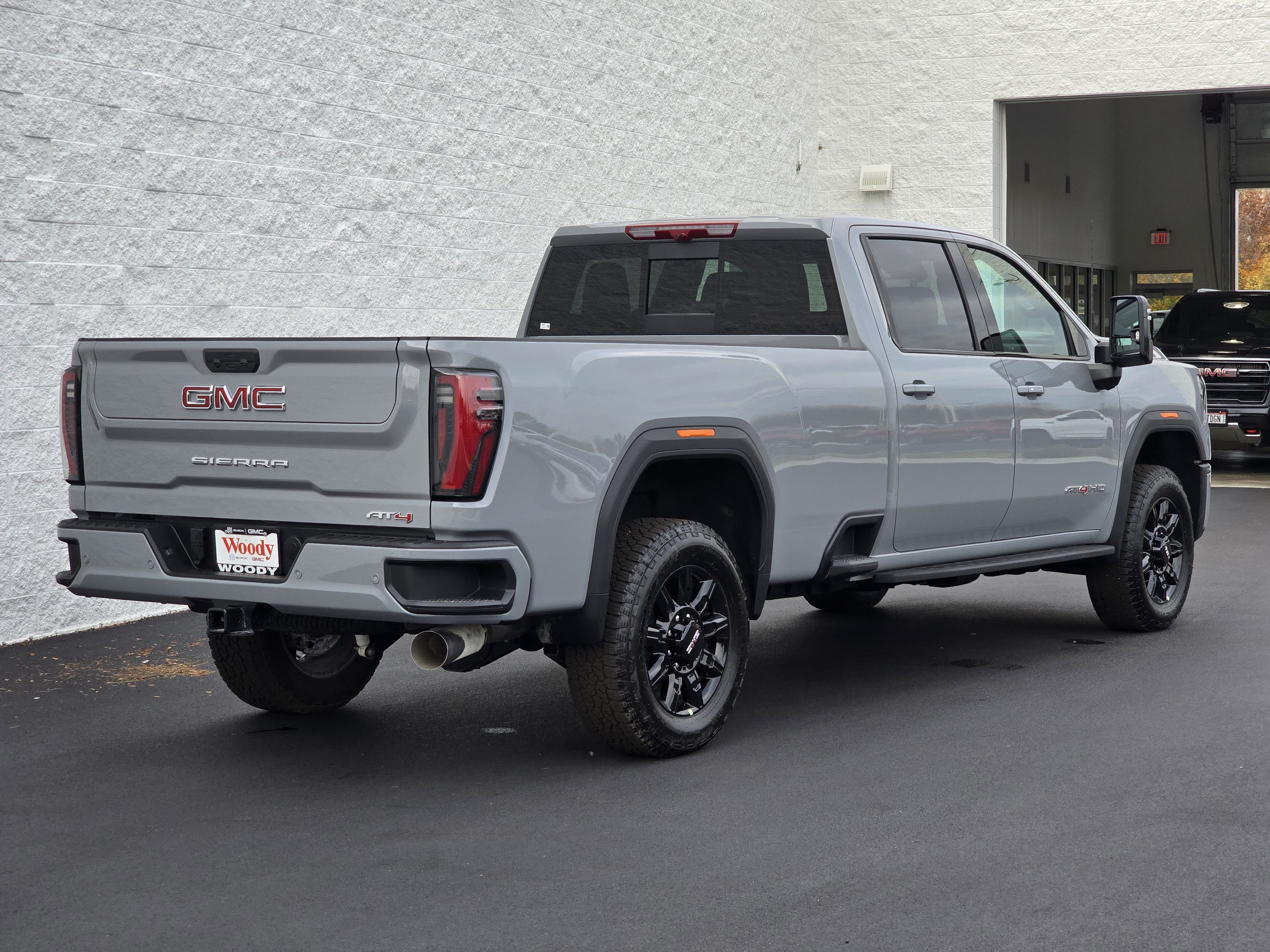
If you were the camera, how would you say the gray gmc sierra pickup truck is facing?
facing away from the viewer and to the right of the viewer

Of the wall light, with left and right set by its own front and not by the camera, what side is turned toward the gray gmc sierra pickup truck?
front

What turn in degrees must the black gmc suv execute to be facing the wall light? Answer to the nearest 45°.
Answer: approximately 45° to its right

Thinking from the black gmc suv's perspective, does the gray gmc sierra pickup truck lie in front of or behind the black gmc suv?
in front

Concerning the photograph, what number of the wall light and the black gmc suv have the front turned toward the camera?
2

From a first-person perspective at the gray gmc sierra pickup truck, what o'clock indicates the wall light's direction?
The wall light is roughly at 11 o'clock from the gray gmc sierra pickup truck.

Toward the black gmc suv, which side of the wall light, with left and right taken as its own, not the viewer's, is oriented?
left

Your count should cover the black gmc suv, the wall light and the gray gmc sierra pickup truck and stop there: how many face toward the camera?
2
